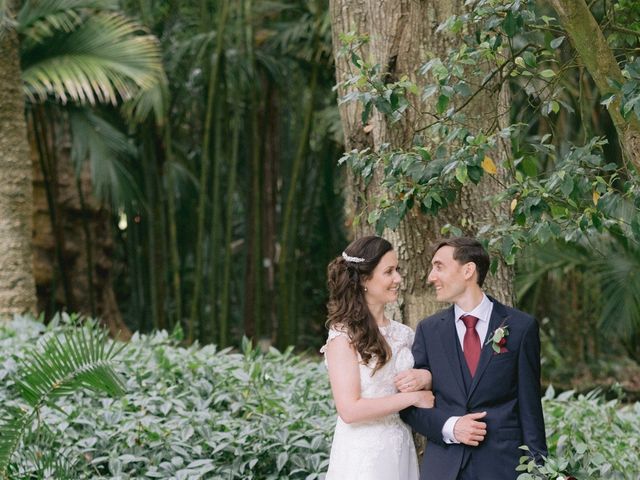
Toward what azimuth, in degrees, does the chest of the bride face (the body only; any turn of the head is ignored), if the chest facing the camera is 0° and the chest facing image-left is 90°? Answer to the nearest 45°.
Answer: approximately 315°

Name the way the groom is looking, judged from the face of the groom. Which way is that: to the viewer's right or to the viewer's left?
to the viewer's left

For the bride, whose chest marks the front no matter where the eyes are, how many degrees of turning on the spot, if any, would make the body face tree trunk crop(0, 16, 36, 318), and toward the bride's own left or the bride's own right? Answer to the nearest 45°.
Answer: approximately 180°

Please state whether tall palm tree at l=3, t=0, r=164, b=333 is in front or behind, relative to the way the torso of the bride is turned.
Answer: behind
